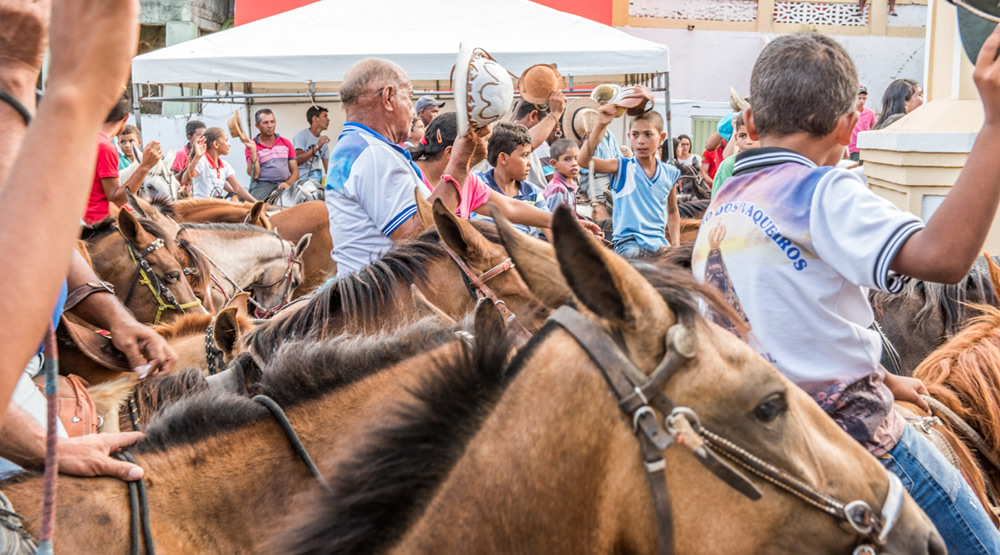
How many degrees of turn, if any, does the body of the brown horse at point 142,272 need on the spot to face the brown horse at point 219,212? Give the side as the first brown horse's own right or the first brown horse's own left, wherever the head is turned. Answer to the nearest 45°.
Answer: approximately 135° to the first brown horse's own left

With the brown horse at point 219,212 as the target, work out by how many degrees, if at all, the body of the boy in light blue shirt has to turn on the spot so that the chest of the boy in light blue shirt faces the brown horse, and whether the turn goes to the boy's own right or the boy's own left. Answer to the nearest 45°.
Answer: approximately 90° to the boy's own right

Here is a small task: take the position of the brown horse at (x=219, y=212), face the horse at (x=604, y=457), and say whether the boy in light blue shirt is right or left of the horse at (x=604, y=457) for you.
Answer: left

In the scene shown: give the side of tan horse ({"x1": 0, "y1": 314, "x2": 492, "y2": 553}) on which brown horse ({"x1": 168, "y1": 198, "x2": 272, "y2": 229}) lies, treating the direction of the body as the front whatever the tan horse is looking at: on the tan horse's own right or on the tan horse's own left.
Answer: on the tan horse's own left

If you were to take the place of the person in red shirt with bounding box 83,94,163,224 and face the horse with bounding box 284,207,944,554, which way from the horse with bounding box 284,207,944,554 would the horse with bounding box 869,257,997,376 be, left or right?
left

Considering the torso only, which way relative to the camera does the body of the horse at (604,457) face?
to the viewer's right

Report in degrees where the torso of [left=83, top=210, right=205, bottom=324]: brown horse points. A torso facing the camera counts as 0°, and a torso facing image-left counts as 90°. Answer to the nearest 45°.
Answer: approximately 315°

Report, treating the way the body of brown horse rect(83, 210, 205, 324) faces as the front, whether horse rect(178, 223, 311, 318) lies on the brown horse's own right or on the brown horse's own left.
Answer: on the brown horse's own left

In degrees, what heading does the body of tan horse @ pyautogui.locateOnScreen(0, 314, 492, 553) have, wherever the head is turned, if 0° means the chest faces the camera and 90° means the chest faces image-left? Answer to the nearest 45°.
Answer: approximately 270°

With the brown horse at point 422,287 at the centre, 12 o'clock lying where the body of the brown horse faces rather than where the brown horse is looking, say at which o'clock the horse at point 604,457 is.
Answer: The horse is roughly at 3 o'clock from the brown horse.

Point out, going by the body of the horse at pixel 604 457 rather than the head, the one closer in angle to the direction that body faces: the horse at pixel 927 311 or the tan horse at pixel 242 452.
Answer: the horse

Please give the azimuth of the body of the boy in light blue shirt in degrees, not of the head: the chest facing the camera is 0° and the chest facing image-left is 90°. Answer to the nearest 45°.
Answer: approximately 0°

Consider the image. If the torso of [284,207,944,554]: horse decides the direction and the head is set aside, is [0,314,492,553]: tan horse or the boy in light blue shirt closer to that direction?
the boy in light blue shirt
